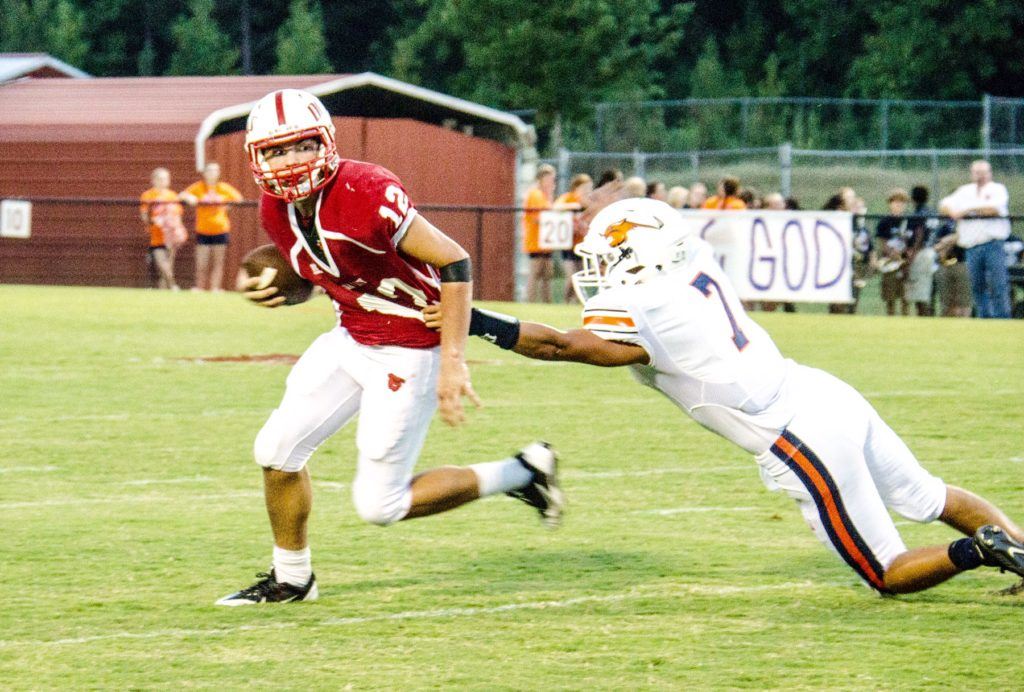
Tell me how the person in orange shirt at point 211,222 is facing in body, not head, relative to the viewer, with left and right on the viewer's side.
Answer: facing the viewer

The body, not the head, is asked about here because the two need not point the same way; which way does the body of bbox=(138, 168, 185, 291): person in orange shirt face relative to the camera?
toward the camera

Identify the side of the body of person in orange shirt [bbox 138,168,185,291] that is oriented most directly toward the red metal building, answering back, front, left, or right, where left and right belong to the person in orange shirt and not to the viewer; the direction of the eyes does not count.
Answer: back

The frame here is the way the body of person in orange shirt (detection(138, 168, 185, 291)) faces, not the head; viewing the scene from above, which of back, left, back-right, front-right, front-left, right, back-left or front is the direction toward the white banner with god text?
front-left

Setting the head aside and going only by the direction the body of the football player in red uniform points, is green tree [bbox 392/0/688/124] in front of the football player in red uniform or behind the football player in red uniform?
behind

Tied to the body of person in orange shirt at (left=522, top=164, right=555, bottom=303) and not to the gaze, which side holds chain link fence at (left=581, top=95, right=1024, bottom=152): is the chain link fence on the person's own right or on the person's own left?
on the person's own left

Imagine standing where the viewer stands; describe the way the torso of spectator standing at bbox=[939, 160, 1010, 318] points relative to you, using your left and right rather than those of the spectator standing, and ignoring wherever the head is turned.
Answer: facing the viewer

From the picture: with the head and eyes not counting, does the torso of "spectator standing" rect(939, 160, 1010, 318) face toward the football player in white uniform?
yes

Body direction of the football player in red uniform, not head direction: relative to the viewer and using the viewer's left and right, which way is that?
facing the viewer and to the left of the viewer
